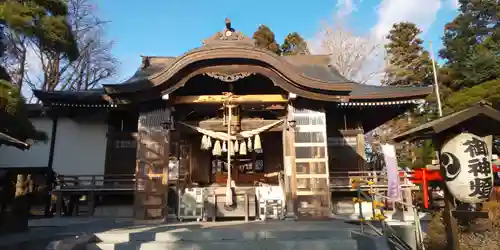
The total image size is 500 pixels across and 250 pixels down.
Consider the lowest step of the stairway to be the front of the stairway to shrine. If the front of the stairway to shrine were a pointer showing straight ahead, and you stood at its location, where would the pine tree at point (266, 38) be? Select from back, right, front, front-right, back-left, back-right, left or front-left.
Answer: back

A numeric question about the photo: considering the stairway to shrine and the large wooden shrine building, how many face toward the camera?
2

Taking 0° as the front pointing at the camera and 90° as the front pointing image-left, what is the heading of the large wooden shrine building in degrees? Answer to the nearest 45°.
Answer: approximately 0°

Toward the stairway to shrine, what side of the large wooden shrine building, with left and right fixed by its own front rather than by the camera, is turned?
front

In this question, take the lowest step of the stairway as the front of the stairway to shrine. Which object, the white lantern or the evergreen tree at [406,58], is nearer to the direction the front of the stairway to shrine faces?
the white lantern

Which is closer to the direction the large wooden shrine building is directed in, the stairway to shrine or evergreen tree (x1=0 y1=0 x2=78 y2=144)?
the stairway to shrine

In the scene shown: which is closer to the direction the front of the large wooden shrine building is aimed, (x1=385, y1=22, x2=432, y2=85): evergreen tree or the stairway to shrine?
the stairway to shrine

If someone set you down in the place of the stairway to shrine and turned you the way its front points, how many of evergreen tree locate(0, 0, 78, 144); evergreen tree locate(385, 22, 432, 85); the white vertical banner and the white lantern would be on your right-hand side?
1

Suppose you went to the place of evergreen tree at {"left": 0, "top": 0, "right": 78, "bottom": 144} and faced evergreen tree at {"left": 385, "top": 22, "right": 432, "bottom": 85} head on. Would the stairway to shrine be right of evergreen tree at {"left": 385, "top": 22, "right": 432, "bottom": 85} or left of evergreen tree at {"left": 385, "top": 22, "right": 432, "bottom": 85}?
right

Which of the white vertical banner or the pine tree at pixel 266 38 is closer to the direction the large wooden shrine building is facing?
the white vertical banner

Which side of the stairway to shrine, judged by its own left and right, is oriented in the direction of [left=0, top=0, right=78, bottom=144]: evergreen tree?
right

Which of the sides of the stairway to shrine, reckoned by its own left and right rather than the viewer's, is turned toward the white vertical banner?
left

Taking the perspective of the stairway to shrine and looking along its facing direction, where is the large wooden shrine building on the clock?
The large wooden shrine building is roughly at 6 o'clock from the stairway to shrine.
